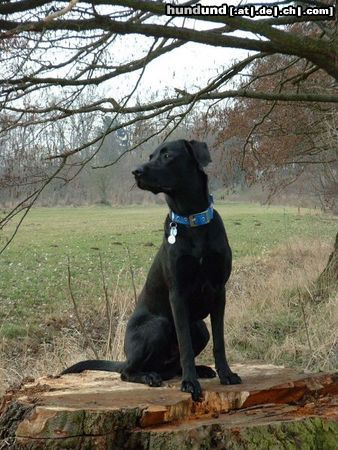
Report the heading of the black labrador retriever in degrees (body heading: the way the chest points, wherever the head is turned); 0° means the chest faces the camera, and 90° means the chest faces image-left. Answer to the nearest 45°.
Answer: approximately 315°
